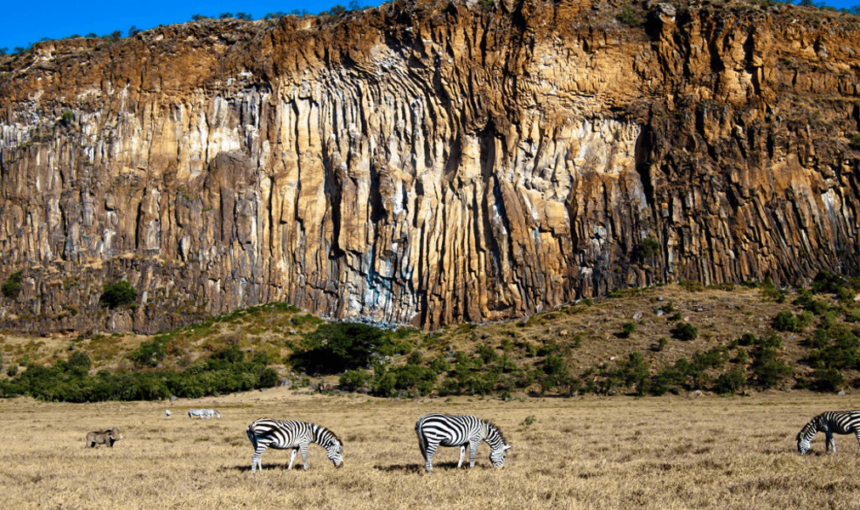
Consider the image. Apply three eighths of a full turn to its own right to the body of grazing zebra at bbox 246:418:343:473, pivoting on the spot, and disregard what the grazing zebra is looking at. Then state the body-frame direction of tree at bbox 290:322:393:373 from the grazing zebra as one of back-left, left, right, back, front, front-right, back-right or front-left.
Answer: back-right

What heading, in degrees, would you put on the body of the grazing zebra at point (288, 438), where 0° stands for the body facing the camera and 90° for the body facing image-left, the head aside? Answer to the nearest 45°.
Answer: approximately 270°

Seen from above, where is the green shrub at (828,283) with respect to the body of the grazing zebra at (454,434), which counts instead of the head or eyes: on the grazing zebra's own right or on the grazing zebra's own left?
on the grazing zebra's own left

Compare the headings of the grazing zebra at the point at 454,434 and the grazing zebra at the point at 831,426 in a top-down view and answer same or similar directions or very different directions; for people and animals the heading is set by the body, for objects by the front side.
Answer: very different directions

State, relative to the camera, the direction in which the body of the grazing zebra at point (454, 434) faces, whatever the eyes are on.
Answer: to the viewer's right

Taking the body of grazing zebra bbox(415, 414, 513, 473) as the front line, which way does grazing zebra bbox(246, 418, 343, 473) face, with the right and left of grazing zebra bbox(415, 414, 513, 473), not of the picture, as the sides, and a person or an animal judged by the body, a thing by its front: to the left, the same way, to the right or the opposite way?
the same way

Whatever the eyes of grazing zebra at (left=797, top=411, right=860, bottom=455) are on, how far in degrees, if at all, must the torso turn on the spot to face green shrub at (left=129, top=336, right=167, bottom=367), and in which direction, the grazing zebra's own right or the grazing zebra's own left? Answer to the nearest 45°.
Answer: approximately 45° to the grazing zebra's own right

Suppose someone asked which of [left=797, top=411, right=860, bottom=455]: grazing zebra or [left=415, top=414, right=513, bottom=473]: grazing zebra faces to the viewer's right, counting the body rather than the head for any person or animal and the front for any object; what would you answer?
[left=415, top=414, right=513, bottom=473]: grazing zebra

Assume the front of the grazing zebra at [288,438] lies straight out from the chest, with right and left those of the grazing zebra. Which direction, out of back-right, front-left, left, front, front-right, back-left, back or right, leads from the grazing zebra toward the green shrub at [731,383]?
front-left

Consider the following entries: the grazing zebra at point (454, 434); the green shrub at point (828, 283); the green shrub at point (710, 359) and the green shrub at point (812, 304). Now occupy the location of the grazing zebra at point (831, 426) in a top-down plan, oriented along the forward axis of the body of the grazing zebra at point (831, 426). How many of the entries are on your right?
3

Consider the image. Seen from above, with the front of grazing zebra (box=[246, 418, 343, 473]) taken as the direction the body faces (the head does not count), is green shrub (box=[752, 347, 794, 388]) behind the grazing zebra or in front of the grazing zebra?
in front

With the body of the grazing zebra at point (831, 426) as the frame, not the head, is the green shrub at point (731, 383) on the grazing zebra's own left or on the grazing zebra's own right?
on the grazing zebra's own right

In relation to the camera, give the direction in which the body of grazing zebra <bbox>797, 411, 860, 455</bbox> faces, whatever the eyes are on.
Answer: to the viewer's left

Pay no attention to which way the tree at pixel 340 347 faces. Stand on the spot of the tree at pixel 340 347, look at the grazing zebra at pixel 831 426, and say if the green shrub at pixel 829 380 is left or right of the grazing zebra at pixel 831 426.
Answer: left
